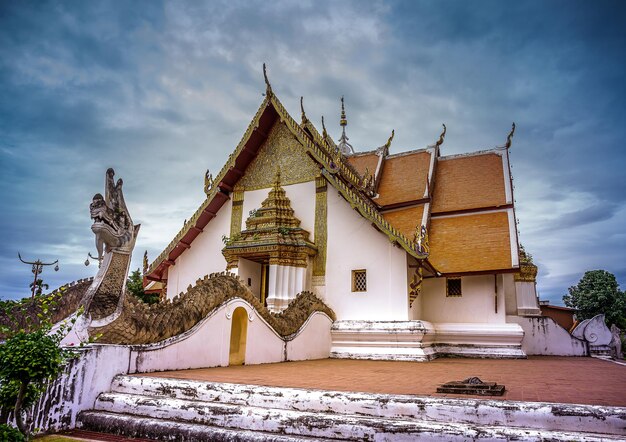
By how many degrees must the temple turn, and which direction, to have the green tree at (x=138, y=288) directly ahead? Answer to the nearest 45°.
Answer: approximately 90° to its right

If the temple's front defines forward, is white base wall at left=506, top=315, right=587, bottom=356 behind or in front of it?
behind

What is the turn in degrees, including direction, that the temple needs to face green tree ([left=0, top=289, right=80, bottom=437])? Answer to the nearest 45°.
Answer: approximately 45° to its left

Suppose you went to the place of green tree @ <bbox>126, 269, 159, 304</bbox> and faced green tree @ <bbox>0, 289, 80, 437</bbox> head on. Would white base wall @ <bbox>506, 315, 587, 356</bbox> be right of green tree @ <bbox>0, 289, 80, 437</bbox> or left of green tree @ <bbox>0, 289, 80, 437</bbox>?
left

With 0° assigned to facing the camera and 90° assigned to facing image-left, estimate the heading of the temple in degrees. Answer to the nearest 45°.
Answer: approximately 45°

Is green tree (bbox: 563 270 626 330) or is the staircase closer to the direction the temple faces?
the staircase

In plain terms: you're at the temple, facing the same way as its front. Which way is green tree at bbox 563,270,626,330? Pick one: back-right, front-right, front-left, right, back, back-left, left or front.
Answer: back

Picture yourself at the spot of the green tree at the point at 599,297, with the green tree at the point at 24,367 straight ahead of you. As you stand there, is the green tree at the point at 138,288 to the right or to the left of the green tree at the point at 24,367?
right

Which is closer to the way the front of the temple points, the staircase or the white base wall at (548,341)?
the staircase
